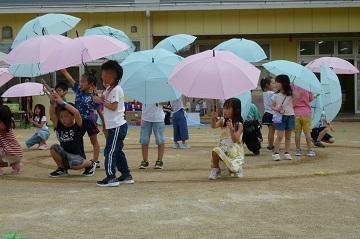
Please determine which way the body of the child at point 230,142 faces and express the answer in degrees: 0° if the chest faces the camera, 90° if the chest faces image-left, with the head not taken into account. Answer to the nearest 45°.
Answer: approximately 45°

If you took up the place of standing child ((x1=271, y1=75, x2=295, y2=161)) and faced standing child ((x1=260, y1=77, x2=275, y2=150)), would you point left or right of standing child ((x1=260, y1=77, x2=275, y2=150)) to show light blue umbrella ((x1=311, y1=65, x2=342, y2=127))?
right

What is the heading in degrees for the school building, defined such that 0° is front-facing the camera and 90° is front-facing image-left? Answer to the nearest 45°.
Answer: approximately 0°

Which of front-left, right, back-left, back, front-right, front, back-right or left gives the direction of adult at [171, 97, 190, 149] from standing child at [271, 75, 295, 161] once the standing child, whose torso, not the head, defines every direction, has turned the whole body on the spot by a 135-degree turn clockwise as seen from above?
front-left

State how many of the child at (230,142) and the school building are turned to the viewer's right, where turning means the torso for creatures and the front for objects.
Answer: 0

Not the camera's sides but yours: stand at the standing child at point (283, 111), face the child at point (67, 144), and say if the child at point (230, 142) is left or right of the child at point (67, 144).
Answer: left

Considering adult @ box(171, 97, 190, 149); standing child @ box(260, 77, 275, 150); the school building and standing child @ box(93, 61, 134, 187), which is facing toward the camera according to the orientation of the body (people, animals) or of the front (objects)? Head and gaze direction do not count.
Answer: the school building

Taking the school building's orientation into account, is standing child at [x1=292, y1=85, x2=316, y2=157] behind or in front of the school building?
in front

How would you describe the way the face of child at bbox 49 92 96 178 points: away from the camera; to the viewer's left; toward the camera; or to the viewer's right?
toward the camera

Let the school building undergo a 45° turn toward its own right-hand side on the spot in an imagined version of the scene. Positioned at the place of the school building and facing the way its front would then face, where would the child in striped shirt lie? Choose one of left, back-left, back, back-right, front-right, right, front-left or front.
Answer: front-left

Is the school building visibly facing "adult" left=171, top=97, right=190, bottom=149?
yes
